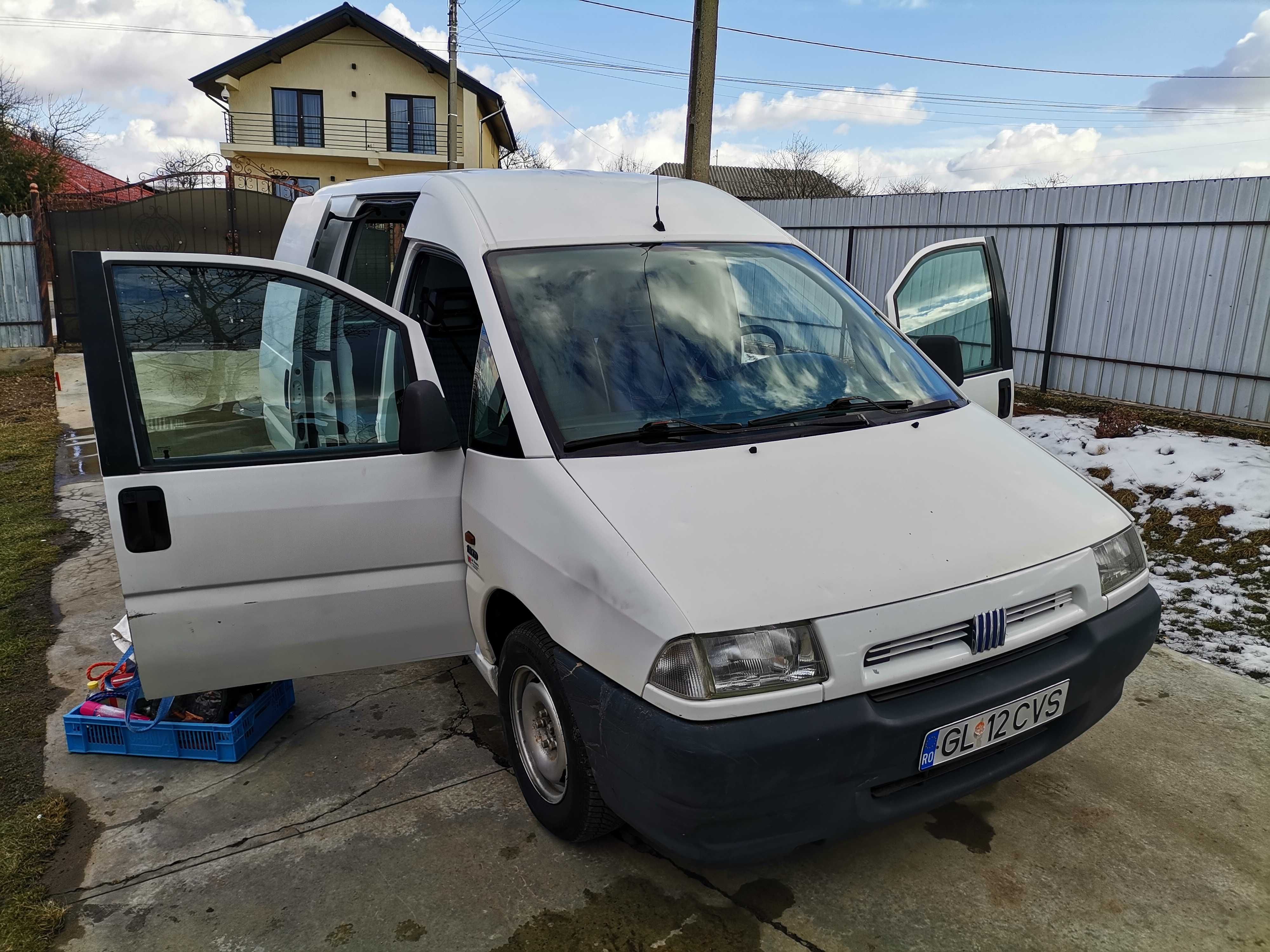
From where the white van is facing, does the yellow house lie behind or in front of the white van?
behind

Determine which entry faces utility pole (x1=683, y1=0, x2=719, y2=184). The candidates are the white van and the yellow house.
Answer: the yellow house

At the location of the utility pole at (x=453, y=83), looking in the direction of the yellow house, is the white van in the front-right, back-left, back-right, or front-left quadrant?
back-left

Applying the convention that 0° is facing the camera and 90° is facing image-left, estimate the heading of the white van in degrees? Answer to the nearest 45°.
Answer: approximately 315°

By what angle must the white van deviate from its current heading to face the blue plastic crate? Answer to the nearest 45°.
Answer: approximately 135° to its right

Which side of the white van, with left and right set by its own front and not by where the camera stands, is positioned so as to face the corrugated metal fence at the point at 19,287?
back

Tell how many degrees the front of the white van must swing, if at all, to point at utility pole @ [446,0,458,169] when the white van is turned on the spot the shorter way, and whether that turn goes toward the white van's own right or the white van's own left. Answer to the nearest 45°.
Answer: approximately 135° to the white van's own left

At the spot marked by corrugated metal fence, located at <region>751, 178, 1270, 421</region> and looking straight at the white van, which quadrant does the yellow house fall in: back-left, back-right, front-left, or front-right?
back-right

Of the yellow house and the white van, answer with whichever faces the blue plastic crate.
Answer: the yellow house

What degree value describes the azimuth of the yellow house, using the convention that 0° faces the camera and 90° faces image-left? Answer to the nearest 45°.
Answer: approximately 0°
